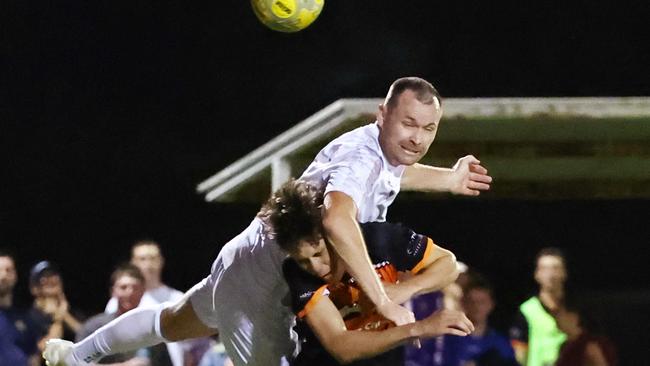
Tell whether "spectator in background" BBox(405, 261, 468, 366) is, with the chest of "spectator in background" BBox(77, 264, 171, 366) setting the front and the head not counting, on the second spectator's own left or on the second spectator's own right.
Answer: on the second spectator's own left

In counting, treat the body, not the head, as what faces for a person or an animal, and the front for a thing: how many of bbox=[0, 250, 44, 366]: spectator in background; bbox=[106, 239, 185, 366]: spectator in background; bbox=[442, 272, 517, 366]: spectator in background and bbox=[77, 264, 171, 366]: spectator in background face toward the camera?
4

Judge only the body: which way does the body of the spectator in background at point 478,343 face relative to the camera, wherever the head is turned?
toward the camera

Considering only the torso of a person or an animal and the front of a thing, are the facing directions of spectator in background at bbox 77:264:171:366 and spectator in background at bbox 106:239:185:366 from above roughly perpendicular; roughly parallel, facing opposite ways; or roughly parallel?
roughly parallel

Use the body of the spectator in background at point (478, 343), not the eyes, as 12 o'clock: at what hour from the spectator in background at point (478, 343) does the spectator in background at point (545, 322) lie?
the spectator in background at point (545, 322) is roughly at 8 o'clock from the spectator in background at point (478, 343).

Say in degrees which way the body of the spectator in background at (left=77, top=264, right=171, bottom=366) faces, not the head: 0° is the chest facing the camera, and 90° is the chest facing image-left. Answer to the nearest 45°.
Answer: approximately 0°

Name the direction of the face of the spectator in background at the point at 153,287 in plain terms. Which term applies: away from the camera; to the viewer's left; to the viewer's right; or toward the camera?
toward the camera

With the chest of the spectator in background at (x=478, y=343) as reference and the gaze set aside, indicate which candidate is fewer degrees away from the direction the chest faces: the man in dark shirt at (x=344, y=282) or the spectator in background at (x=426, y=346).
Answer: the man in dark shirt

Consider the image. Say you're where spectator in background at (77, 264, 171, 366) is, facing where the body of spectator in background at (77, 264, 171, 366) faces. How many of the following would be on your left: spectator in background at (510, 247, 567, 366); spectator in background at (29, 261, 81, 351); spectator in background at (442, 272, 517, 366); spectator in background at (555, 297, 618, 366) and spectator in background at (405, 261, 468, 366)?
4

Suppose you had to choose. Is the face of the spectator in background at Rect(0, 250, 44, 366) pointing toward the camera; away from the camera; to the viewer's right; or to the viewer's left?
toward the camera

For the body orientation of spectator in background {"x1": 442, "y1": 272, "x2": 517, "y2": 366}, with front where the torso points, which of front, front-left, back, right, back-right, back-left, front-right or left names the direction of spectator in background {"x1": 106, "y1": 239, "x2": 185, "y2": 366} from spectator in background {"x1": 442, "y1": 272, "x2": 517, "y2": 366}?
right

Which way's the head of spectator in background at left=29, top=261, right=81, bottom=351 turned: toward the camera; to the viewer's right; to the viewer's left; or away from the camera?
toward the camera

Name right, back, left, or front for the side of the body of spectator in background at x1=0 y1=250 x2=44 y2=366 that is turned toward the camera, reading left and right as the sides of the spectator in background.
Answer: front

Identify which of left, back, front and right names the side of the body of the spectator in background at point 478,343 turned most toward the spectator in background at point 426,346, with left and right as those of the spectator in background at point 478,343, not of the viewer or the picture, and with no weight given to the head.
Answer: right
